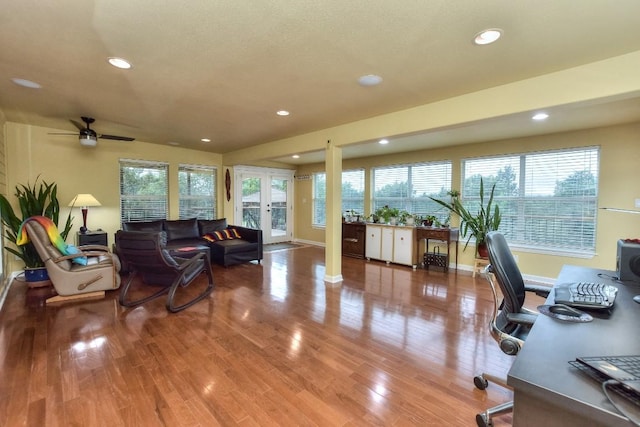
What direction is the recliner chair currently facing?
to the viewer's right

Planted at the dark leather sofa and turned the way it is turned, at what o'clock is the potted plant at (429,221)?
The potted plant is roughly at 10 o'clock from the dark leather sofa.

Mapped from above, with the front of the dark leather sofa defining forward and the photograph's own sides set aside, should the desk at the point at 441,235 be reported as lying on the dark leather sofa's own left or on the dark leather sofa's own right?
on the dark leather sofa's own left

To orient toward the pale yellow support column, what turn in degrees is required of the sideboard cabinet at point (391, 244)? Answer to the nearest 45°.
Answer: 0° — it already faces it

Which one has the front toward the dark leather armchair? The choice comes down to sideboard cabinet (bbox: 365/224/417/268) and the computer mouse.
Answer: the sideboard cabinet

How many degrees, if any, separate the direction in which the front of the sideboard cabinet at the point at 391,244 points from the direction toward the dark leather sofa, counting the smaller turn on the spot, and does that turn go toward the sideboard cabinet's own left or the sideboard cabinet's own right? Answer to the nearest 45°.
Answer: approximately 45° to the sideboard cabinet's own right

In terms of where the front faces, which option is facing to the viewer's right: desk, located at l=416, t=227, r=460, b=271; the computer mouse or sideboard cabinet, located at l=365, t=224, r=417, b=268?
the computer mouse

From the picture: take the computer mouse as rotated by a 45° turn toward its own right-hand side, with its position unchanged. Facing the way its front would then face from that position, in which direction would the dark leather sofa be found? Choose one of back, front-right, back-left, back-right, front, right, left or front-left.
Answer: back-right

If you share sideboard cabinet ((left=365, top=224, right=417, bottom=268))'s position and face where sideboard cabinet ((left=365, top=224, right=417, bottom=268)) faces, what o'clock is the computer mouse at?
The computer mouse is roughly at 10 o'clock from the sideboard cabinet.

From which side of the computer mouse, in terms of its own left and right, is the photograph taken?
right
